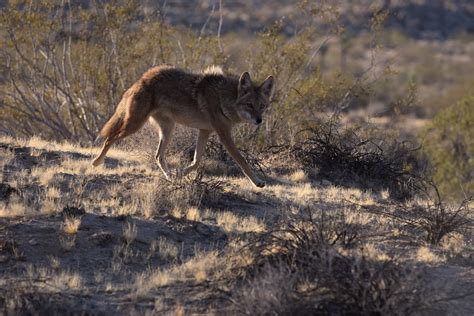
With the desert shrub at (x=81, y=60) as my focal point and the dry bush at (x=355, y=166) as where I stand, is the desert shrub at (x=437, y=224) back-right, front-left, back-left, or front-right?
back-left

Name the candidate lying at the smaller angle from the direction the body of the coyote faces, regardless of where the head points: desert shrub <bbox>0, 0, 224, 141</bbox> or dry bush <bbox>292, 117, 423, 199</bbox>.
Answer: the dry bush

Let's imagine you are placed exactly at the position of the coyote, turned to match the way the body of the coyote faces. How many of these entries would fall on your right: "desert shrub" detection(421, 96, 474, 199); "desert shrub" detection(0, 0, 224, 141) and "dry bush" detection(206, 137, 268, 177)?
0

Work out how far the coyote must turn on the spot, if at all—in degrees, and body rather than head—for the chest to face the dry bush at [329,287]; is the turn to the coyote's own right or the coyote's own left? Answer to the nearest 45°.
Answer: approximately 90° to the coyote's own right

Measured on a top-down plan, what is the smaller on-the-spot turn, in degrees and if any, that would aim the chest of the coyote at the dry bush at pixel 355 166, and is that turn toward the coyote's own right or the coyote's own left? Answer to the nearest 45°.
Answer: approximately 45° to the coyote's own left

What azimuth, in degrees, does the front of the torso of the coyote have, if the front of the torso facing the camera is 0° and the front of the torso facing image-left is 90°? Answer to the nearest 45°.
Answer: approximately 270°

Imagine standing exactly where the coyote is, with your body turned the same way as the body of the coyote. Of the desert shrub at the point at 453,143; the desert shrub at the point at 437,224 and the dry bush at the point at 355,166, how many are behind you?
0

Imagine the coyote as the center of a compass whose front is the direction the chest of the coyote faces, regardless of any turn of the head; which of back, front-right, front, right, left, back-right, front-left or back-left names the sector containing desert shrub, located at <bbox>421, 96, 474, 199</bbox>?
front-left

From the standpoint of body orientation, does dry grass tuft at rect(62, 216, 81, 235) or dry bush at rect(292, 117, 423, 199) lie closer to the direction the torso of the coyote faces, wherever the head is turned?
the dry bush

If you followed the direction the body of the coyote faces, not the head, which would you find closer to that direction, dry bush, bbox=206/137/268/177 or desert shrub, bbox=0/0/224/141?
the dry bush

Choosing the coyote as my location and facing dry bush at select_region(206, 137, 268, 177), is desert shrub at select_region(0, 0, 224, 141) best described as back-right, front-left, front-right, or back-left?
front-left

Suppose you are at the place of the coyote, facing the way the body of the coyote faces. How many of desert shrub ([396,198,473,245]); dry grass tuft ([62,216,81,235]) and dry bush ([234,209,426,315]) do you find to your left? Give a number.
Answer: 0
